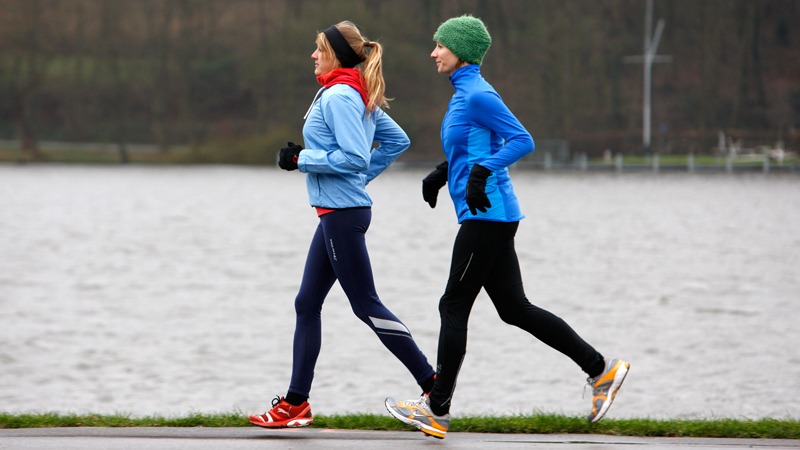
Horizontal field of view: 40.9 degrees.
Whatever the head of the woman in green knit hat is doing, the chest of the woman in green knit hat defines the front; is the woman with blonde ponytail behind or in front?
in front

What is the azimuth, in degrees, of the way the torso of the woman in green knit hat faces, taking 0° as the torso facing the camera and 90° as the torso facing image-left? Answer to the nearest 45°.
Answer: approximately 90°

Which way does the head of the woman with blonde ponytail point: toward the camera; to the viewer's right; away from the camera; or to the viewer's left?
to the viewer's left

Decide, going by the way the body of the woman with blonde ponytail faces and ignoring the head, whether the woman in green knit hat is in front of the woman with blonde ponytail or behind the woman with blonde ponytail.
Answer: behind

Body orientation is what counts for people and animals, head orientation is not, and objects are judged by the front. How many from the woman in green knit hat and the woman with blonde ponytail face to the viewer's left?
2

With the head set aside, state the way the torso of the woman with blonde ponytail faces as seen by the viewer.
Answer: to the viewer's left

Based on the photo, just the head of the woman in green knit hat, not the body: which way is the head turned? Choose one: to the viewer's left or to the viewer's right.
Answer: to the viewer's left
